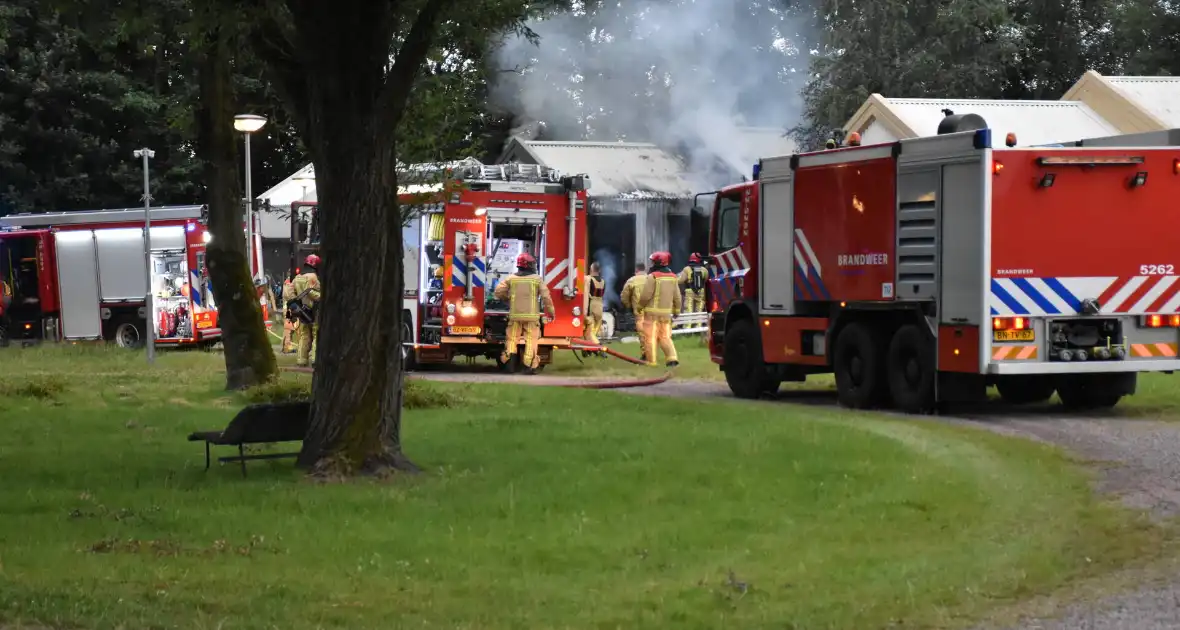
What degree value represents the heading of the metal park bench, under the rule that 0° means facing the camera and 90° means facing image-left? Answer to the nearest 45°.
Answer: approximately 135°

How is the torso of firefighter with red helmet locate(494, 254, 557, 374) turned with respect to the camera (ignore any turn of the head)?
away from the camera

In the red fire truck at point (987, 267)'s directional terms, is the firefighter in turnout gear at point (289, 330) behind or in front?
in front

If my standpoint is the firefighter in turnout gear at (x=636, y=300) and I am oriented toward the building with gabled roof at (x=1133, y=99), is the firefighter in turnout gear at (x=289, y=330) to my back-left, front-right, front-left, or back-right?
back-left

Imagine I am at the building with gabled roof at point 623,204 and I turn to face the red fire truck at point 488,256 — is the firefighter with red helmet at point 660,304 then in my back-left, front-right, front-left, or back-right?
front-left
